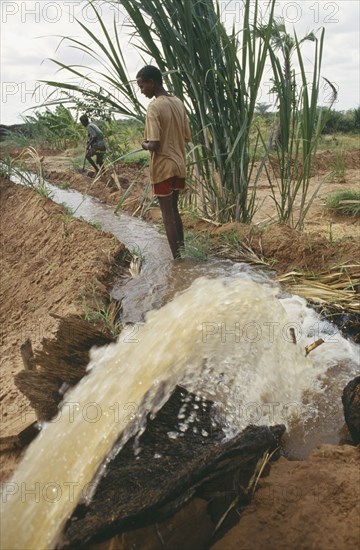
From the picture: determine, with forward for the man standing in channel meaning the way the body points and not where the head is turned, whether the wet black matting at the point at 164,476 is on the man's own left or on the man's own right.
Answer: on the man's own left

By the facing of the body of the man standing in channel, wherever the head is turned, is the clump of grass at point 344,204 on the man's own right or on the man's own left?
on the man's own right

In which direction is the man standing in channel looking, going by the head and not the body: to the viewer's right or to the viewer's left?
to the viewer's left

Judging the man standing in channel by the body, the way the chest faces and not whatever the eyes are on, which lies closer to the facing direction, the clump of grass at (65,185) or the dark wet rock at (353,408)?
the clump of grass

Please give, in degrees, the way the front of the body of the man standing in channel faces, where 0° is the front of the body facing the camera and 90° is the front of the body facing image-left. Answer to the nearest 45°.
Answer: approximately 135°

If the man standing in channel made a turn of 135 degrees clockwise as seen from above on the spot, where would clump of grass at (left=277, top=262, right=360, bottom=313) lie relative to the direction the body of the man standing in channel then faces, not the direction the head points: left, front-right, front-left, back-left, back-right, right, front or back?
front-right

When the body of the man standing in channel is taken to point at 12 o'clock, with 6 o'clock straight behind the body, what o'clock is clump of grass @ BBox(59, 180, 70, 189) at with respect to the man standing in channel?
The clump of grass is roughly at 1 o'clock from the man standing in channel.

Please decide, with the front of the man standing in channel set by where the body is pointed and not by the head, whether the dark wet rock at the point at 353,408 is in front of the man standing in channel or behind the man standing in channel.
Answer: behind

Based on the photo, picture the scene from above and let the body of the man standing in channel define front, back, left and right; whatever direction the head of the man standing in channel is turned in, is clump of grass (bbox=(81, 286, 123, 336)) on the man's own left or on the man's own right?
on the man's own left
